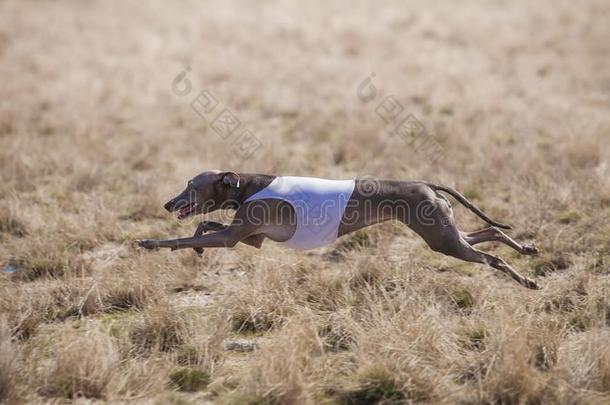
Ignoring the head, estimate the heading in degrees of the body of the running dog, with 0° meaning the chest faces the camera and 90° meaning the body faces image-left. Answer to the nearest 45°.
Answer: approximately 90°
